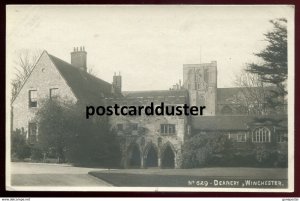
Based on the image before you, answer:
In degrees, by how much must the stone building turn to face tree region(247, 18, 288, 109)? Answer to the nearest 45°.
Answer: approximately 90° to its left

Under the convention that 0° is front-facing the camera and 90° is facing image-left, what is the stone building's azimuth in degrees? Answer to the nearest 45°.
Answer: approximately 0°

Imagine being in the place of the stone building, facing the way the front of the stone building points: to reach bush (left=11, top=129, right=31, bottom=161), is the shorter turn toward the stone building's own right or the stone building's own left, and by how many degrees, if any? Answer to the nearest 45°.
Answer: approximately 90° to the stone building's own right
